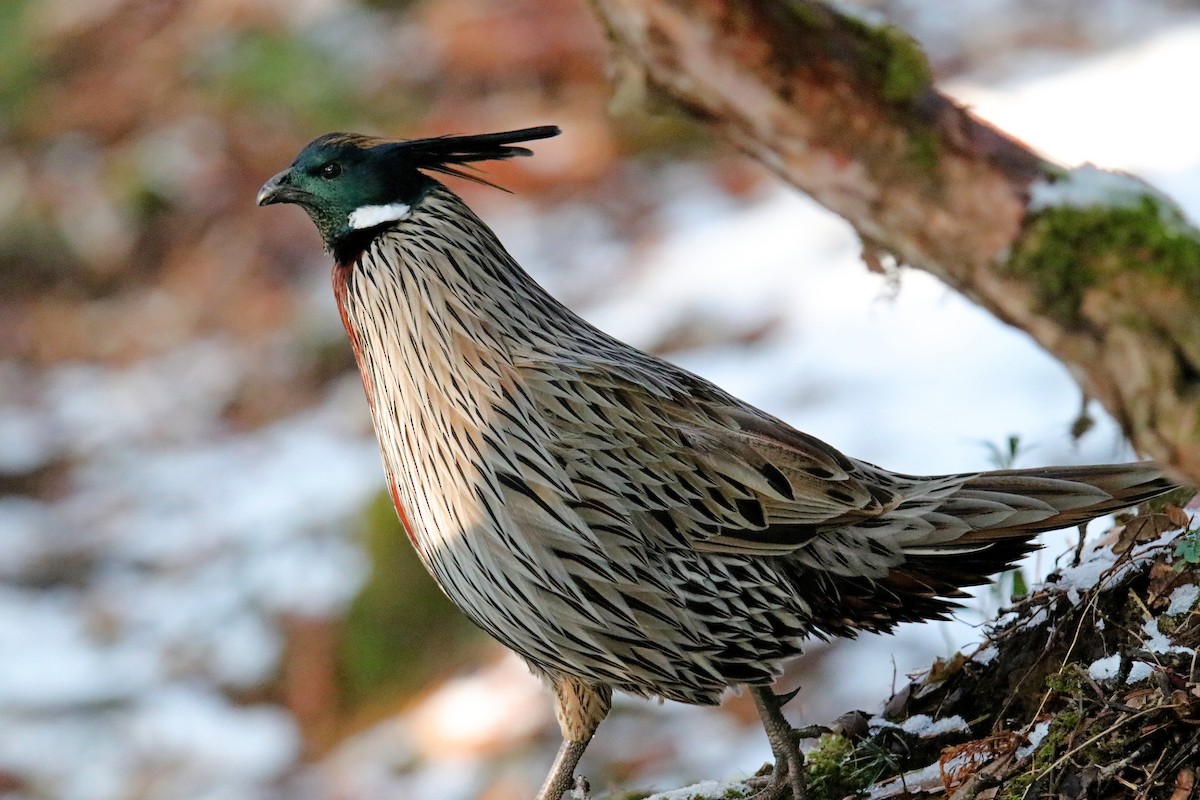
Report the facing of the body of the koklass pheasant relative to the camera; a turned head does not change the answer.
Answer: to the viewer's left
